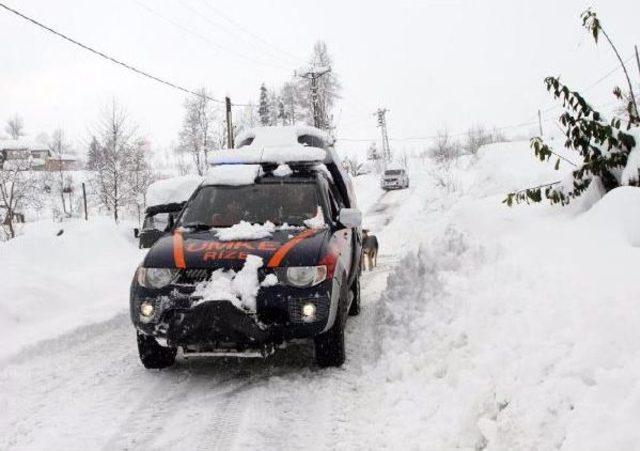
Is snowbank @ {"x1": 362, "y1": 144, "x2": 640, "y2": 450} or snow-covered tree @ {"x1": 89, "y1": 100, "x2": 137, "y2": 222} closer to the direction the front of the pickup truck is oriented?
the snowbank

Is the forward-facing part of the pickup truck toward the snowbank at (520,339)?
no

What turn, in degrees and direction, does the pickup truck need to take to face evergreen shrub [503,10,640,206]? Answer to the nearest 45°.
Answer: approximately 90° to its left

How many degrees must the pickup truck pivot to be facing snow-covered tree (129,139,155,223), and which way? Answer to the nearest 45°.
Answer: approximately 180°

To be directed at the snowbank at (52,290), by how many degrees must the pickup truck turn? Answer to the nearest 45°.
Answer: approximately 135° to its right

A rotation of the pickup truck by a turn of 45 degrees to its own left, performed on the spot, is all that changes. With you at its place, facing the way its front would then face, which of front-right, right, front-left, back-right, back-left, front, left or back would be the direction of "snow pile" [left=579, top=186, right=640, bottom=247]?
front-left

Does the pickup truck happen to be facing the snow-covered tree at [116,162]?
no

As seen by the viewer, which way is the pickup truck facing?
toward the camera
